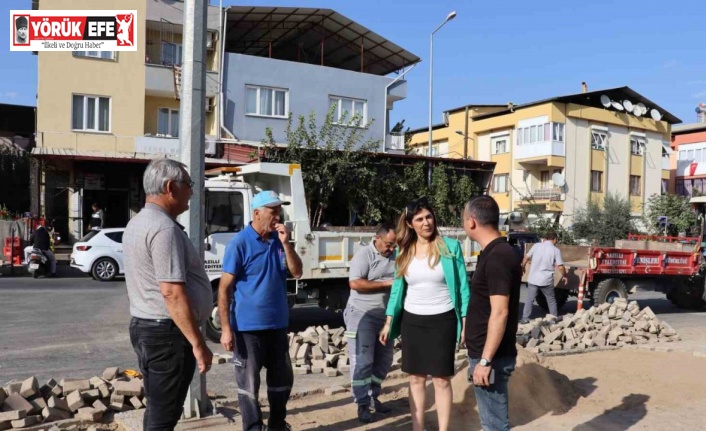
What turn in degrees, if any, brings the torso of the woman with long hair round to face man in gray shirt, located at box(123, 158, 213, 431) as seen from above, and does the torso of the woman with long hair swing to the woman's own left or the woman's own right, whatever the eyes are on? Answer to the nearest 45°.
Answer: approximately 45° to the woman's own right

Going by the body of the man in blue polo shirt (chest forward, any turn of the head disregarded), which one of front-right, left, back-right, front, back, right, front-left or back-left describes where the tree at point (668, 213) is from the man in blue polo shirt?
left

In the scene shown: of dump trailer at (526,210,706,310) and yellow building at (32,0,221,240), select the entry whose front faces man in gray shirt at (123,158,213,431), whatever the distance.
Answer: the yellow building

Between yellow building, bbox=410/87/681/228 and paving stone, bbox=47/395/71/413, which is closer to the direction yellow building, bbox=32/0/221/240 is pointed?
the paving stone

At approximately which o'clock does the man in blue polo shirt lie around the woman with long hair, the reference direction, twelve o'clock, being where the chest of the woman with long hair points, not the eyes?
The man in blue polo shirt is roughly at 3 o'clock from the woman with long hair.

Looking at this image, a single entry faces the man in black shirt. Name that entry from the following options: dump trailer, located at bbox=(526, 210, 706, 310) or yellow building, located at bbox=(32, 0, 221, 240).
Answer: the yellow building

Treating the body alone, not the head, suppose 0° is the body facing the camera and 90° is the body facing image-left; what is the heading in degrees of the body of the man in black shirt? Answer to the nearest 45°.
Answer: approximately 90°

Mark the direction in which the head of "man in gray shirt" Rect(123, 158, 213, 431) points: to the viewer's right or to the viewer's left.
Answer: to the viewer's right

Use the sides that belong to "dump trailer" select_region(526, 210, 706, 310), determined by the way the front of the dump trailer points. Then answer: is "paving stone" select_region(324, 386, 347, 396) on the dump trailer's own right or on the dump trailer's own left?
on the dump trailer's own right

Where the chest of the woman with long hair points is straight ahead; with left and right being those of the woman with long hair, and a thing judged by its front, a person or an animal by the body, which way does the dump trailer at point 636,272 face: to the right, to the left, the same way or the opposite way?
to the left

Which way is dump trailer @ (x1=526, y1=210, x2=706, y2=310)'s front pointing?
to the viewer's right

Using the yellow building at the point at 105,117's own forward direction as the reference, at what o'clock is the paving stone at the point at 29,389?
The paving stone is roughly at 12 o'clock from the yellow building.

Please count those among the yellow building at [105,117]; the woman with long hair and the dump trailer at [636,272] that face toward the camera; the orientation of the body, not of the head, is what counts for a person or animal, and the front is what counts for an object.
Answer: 2

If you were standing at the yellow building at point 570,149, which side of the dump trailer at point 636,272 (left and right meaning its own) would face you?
left
